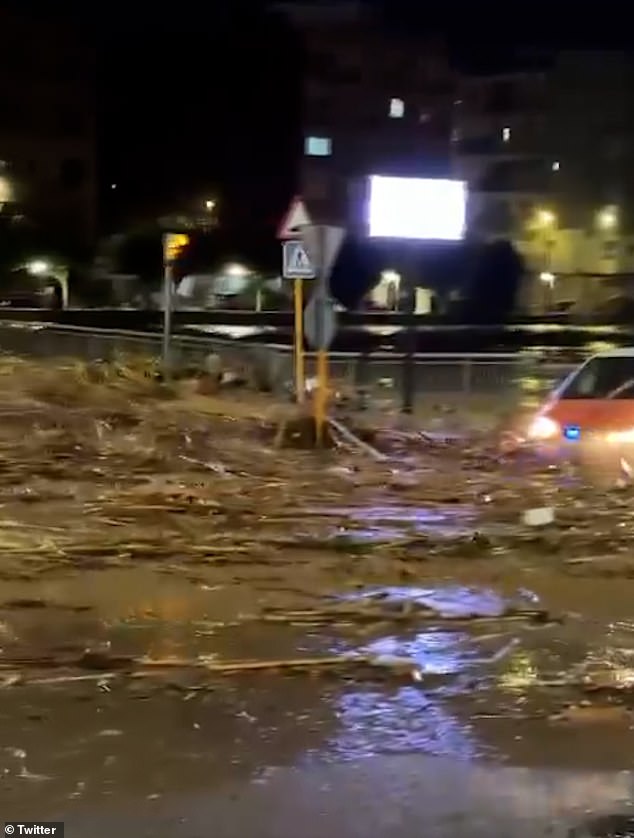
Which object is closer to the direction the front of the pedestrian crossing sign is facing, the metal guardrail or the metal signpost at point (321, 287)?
the metal signpost

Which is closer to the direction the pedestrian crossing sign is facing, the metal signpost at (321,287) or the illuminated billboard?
the metal signpost

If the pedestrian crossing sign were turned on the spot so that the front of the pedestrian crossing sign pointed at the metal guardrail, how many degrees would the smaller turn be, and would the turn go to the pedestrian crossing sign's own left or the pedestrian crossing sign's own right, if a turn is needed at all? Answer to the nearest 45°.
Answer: approximately 180°

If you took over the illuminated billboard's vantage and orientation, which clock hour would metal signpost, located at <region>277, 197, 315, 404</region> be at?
The metal signpost is roughly at 12 o'clock from the illuminated billboard.

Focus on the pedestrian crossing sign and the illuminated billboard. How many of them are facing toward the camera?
2

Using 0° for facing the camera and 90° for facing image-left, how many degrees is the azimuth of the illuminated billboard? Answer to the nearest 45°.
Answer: approximately 0°

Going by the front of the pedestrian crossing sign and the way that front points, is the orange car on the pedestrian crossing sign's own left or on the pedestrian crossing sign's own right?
on the pedestrian crossing sign's own left

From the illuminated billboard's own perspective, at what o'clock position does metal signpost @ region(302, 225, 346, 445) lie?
The metal signpost is roughly at 12 o'clock from the illuminated billboard.

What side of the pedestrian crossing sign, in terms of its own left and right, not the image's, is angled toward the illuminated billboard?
back

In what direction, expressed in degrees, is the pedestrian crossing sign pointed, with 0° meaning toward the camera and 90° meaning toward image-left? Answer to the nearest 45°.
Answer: approximately 0°

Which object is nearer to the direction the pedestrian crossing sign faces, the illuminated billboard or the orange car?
the orange car

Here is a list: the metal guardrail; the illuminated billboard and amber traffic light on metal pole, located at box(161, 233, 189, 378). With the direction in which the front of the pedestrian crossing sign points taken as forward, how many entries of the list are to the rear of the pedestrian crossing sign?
3
